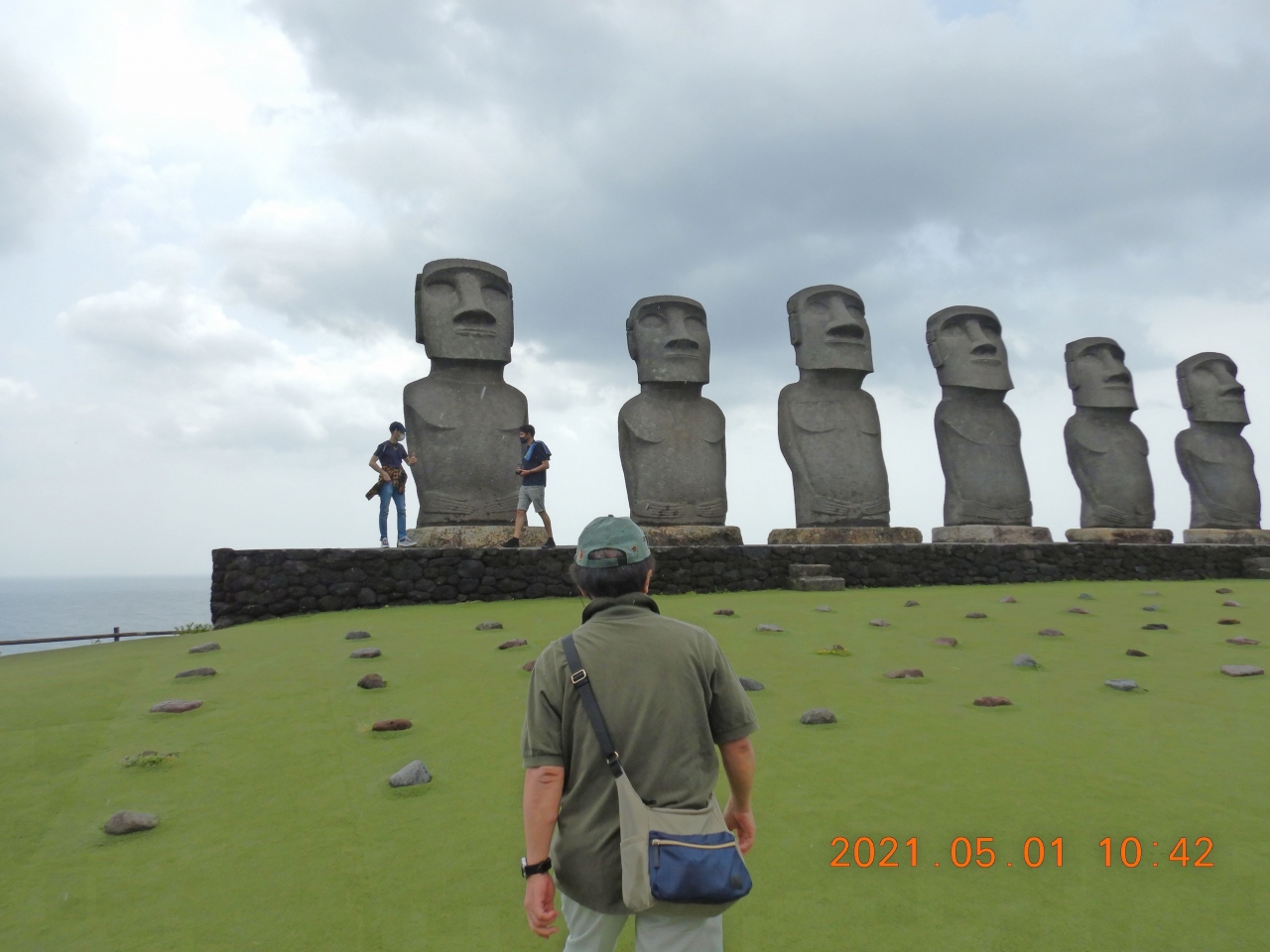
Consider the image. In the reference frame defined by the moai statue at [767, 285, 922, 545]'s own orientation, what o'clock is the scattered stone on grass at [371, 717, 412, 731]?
The scattered stone on grass is roughly at 2 o'clock from the moai statue.

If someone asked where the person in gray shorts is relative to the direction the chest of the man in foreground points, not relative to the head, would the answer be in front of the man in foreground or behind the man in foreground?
in front

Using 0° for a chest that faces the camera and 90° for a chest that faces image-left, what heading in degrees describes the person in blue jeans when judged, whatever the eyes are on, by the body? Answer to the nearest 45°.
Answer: approximately 315°

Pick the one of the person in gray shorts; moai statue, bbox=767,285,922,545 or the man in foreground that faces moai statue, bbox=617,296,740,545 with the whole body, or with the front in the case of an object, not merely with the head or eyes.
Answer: the man in foreground

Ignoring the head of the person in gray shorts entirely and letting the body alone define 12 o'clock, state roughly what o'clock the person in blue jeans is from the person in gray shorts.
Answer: The person in blue jeans is roughly at 1 o'clock from the person in gray shorts.

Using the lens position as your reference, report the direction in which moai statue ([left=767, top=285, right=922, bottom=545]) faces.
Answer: facing the viewer and to the right of the viewer

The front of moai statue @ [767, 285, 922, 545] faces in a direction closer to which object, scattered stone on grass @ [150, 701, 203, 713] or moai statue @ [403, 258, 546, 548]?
the scattered stone on grass

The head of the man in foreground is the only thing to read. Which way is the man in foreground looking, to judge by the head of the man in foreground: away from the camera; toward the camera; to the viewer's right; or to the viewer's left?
away from the camera

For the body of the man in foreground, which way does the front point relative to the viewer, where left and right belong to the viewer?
facing away from the viewer

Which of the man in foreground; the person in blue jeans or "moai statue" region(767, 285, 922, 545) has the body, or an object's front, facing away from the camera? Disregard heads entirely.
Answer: the man in foreground

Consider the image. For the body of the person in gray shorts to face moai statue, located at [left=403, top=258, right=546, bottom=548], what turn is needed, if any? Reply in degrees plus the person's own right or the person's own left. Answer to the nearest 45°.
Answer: approximately 45° to the person's own right

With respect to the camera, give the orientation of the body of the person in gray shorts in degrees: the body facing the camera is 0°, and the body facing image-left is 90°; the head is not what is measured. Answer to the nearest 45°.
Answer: approximately 90°

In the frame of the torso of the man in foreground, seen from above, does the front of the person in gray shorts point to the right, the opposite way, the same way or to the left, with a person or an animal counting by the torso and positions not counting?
to the left

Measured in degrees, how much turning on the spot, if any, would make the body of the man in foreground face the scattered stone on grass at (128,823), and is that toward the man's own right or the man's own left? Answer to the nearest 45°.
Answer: approximately 45° to the man's own left

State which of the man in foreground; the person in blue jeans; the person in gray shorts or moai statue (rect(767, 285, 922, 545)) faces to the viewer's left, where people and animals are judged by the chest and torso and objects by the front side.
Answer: the person in gray shorts
